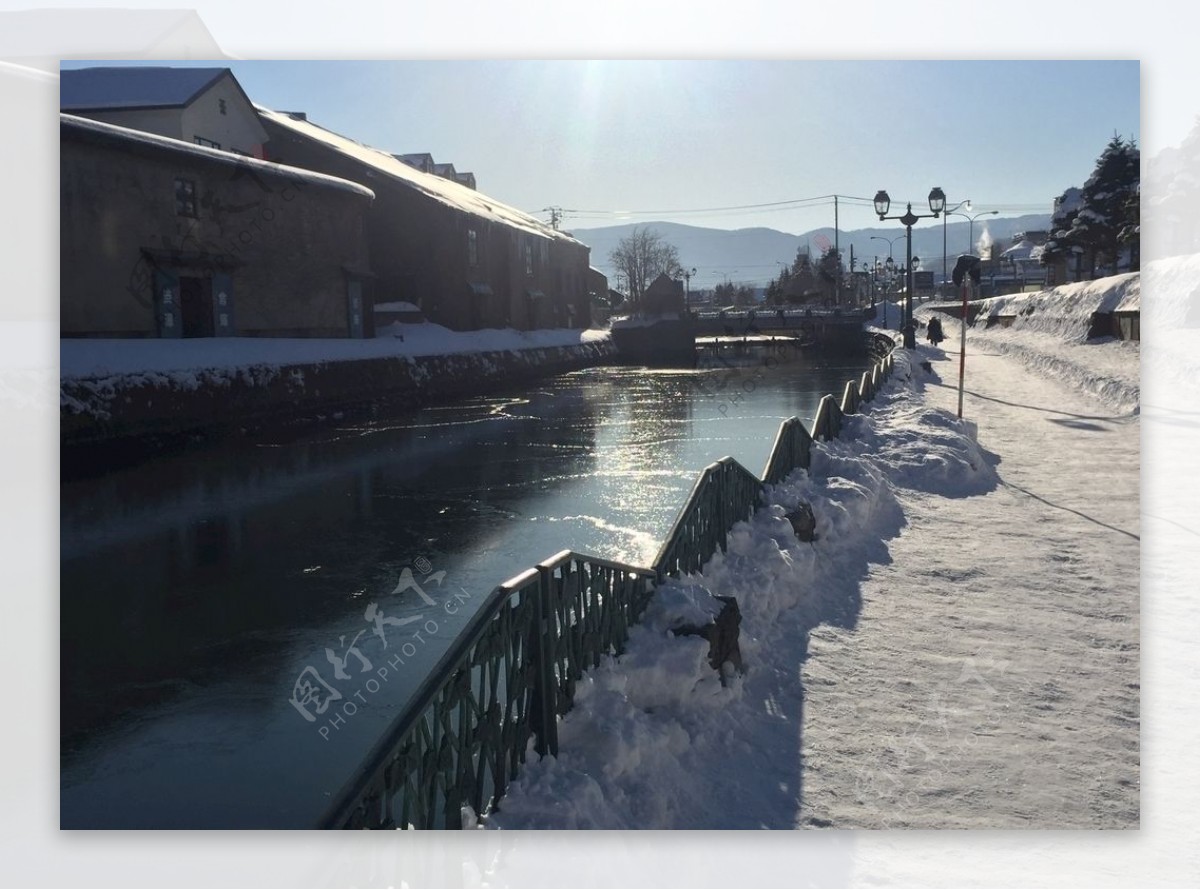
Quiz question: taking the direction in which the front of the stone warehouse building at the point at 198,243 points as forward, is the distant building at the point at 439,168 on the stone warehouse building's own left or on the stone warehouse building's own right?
on the stone warehouse building's own left

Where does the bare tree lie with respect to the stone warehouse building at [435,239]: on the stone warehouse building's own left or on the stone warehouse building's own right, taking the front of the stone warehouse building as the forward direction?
on the stone warehouse building's own left

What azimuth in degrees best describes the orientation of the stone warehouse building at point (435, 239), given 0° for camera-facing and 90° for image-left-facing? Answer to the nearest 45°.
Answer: approximately 315°

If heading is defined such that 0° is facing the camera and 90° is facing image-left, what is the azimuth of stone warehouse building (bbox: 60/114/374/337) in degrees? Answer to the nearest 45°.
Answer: approximately 315°

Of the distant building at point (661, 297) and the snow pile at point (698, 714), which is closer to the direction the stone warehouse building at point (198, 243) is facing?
the snow pile
